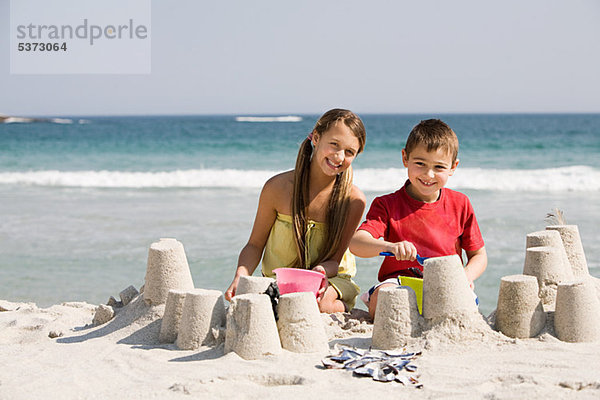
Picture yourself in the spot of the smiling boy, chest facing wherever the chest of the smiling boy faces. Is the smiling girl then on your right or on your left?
on your right

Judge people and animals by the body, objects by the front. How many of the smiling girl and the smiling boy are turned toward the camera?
2

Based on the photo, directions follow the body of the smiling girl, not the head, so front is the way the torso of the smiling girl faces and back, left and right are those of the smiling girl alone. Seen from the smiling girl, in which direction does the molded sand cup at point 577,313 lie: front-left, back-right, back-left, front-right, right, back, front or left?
front-left

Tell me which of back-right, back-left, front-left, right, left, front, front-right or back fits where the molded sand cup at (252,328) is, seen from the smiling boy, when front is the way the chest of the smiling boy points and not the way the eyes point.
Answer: front-right

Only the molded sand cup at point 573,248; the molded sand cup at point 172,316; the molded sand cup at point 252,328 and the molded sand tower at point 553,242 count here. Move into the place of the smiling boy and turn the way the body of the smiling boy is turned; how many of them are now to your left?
2

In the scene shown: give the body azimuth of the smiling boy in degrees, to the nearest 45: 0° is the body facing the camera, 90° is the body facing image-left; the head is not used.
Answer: approximately 0°

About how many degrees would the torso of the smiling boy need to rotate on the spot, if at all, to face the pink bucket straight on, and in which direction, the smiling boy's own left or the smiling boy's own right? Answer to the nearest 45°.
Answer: approximately 45° to the smiling boy's own right

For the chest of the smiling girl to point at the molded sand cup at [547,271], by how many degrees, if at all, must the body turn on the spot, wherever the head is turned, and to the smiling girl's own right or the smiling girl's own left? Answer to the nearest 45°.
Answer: approximately 45° to the smiling girl's own left

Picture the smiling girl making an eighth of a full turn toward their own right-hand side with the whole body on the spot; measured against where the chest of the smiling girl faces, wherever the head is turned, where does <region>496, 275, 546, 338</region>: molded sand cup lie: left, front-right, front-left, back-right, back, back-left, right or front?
left

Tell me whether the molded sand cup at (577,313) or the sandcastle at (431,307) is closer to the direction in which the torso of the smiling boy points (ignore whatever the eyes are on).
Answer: the sandcastle
